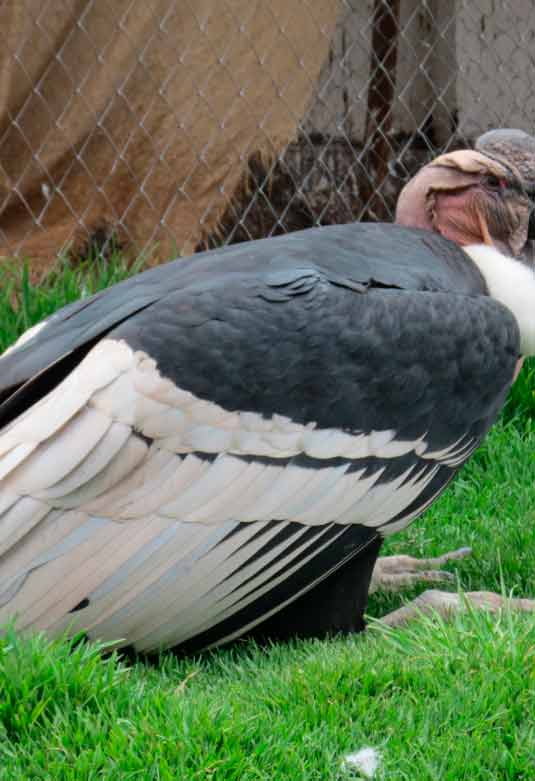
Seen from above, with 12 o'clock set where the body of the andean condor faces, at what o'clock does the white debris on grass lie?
The white debris on grass is roughly at 2 o'clock from the andean condor.

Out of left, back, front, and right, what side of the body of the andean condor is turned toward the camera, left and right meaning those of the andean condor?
right

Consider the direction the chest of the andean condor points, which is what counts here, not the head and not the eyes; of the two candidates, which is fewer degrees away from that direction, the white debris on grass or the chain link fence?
the white debris on grass

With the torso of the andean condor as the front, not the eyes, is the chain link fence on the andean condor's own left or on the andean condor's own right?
on the andean condor's own left
